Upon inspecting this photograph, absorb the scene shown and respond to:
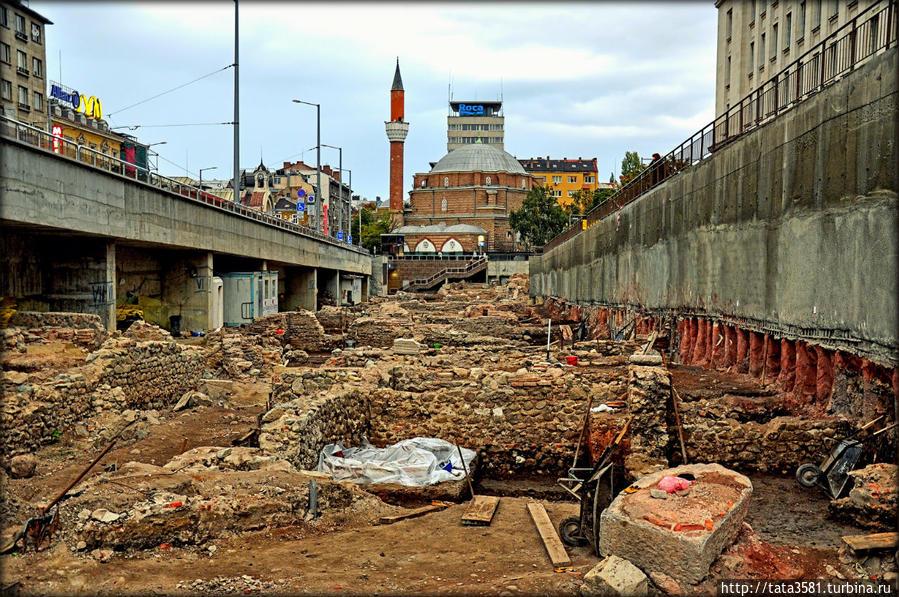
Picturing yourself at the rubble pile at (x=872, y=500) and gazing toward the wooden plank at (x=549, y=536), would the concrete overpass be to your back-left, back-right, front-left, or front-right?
front-right

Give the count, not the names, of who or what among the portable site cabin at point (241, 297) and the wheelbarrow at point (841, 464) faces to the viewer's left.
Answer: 1

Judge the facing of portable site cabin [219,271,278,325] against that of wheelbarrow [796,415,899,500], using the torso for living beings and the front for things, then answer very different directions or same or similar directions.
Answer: very different directions

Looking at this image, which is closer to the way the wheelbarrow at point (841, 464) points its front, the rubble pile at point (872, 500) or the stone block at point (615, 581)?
the stone block

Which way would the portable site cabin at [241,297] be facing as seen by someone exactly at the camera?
facing the viewer and to the right of the viewer

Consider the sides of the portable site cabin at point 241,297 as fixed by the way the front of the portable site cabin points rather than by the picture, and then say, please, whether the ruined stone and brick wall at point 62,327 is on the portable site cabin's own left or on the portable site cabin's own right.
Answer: on the portable site cabin's own right

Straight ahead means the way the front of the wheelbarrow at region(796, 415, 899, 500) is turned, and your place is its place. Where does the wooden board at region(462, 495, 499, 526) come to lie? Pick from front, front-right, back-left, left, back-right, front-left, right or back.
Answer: front-left

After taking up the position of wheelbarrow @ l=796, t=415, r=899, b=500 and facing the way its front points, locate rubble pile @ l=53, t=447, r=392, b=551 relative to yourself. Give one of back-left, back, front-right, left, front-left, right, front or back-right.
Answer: front-left

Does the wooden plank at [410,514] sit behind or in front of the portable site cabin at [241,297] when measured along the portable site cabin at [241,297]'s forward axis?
in front

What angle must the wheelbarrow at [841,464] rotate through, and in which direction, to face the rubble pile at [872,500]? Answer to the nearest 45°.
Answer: approximately 90° to its left

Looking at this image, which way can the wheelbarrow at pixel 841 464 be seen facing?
to the viewer's left

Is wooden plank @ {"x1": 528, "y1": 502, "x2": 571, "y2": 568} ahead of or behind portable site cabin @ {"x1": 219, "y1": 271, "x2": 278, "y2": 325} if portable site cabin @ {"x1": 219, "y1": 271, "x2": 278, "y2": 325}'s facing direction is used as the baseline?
ahead
